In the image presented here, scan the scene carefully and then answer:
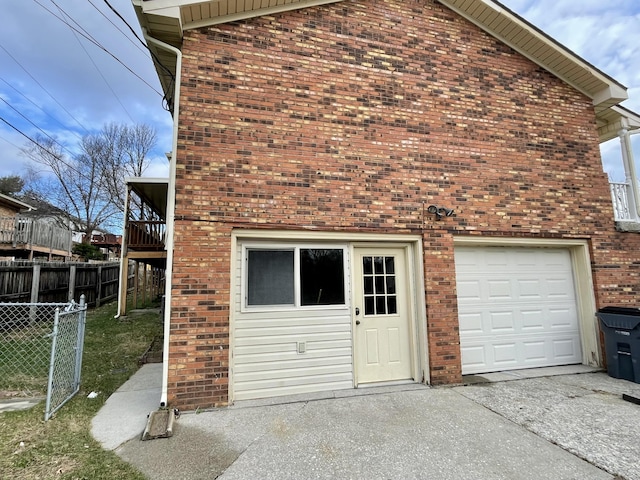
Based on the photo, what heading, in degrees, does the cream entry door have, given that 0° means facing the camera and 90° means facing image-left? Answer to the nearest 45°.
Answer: approximately 0°

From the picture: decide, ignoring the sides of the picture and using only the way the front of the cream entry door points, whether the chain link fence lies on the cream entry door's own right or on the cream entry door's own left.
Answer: on the cream entry door's own right

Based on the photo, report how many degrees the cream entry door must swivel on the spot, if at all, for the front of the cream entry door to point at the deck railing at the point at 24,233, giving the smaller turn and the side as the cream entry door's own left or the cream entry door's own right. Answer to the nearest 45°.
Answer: approximately 90° to the cream entry door's own right

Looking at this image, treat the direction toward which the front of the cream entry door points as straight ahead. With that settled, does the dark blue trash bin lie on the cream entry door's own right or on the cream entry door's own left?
on the cream entry door's own left

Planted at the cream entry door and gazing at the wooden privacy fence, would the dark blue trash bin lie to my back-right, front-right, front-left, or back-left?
back-right

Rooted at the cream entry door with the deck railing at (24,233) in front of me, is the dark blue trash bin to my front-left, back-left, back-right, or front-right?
back-right
